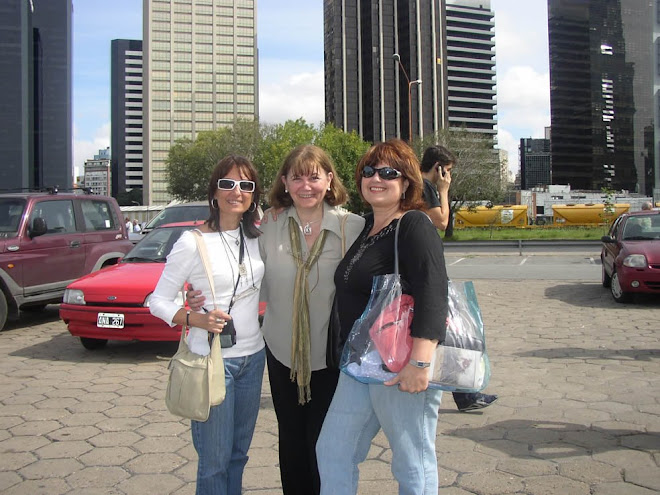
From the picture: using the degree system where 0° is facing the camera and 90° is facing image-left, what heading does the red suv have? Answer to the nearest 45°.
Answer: approximately 45°

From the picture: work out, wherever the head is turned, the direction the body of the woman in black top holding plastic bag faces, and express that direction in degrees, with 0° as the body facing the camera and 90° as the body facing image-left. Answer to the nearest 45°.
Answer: approximately 45°

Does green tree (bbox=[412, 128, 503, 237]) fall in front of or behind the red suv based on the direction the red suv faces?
behind

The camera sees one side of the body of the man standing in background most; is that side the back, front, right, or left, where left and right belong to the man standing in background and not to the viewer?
right

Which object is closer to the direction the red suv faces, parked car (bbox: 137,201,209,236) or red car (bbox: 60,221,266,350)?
the red car

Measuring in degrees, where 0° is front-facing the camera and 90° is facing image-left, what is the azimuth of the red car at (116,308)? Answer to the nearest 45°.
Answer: approximately 45°

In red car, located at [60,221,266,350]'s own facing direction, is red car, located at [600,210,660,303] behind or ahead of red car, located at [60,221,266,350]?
behind
